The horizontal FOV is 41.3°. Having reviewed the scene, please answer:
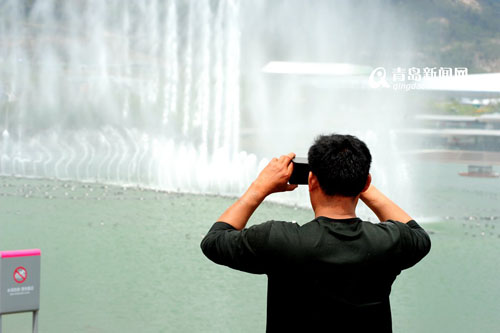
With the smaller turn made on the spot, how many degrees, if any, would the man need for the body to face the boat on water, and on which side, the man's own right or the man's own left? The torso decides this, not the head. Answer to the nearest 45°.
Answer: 0° — they already face it

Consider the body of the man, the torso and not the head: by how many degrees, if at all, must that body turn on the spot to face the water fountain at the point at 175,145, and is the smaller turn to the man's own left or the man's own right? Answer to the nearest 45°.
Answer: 0° — they already face it

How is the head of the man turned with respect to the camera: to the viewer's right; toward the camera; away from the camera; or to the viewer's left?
away from the camera

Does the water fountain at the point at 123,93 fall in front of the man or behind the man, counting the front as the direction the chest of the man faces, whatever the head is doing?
in front

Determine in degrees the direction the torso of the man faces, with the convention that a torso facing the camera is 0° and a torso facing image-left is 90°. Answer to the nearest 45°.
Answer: approximately 180°
